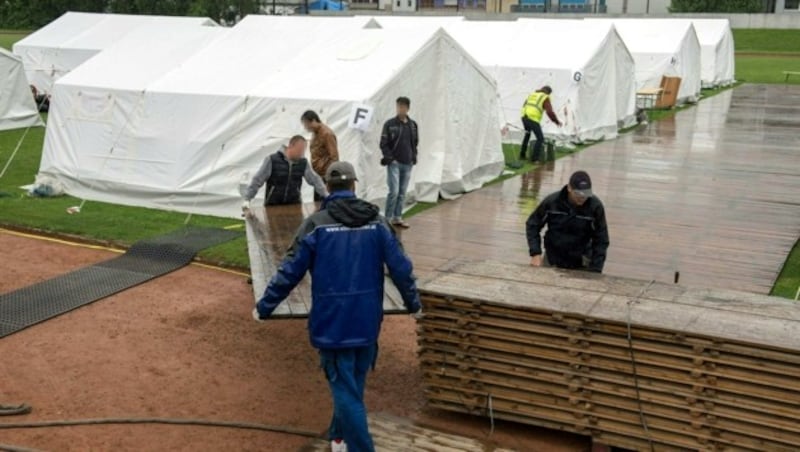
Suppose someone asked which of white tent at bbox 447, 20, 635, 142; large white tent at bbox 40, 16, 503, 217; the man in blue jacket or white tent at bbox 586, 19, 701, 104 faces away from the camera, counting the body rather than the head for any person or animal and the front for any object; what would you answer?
the man in blue jacket

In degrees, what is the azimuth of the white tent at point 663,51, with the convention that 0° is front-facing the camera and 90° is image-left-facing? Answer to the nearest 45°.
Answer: approximately 315°

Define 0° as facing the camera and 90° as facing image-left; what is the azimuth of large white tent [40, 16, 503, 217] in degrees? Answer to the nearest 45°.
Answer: approximately 315°

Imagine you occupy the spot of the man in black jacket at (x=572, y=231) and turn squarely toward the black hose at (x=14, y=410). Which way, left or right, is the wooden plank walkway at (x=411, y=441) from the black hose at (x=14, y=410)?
left

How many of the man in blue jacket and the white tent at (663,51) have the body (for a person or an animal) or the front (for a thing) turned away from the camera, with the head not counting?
1

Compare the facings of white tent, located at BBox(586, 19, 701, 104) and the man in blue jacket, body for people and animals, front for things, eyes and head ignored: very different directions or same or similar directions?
very different directions

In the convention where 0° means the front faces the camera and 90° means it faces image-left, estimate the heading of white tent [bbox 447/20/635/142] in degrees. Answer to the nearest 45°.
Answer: approximately 315°

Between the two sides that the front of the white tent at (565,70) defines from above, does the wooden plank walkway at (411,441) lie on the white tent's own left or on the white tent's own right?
on the white tent's own right

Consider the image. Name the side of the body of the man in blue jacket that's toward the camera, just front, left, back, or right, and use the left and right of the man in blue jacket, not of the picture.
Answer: back

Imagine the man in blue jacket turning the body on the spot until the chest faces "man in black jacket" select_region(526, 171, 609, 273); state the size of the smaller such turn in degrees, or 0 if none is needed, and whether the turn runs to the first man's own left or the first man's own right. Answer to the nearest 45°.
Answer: approximately 45° to the first man's own right

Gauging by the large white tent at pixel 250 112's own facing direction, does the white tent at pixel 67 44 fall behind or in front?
behind

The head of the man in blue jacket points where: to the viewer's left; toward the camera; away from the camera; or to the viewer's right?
away from the camera
